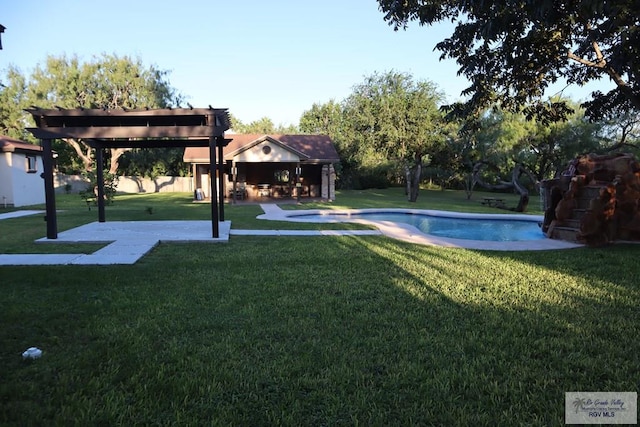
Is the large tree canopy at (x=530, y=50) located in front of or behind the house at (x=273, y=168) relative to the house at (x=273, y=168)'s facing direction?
in front

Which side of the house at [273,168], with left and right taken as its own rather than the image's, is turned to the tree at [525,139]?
left

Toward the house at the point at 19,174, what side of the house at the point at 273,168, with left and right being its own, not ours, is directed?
right

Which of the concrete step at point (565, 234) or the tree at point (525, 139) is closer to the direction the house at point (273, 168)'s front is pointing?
the concrete step

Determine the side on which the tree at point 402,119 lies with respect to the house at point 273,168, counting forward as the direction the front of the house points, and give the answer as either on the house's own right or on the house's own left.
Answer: on the house's own left

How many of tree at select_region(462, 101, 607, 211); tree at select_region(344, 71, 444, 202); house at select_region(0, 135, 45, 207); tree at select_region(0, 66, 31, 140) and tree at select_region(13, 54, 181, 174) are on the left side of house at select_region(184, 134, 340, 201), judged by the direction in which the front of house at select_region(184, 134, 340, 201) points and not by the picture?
2

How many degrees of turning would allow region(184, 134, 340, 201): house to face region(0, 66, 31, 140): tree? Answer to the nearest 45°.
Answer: approximately 135° to its right

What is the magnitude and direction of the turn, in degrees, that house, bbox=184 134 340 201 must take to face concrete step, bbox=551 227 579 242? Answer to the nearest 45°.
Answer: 0° — it already faces it

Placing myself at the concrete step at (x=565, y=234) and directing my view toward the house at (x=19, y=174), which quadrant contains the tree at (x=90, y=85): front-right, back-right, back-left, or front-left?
front-right

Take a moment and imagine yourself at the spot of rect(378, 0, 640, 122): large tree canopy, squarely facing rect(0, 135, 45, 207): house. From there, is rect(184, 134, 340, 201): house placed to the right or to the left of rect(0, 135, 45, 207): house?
right

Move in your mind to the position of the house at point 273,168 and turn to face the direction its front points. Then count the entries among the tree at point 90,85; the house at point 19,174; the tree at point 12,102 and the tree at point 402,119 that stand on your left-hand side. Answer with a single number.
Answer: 1

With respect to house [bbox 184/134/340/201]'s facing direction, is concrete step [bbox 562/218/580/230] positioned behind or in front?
in front

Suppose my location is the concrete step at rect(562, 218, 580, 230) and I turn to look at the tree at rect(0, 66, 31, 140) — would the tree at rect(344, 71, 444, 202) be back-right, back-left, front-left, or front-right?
front-right

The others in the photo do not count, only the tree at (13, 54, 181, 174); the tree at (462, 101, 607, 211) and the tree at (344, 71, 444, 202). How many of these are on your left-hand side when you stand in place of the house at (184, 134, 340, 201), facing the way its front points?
2

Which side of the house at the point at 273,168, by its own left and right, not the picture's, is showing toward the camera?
front

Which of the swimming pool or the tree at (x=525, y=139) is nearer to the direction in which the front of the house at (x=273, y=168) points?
the swimming pool

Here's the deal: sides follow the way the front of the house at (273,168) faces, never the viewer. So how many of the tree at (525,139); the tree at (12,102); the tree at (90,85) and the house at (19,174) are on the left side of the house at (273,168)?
1

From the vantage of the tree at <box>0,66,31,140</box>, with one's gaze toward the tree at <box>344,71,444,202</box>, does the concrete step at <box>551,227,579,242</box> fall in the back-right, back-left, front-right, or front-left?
front-right

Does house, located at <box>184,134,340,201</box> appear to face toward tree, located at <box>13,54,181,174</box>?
no
